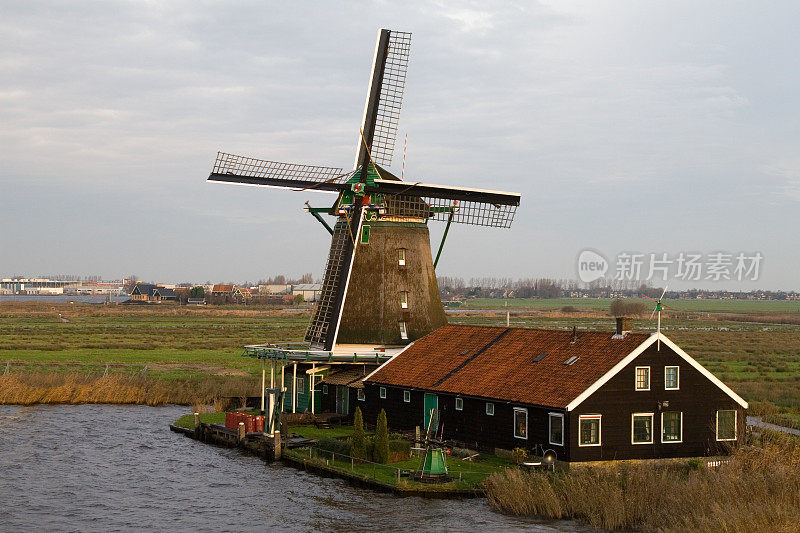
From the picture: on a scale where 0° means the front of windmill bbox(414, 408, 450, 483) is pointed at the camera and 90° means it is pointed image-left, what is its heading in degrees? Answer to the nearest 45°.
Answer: approximately 45°

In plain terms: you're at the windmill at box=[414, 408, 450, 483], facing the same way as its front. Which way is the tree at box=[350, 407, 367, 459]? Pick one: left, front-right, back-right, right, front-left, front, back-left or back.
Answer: right

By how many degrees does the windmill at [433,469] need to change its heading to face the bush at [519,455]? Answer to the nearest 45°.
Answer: approximately 135° to its left

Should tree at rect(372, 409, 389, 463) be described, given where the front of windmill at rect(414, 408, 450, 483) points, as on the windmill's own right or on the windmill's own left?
on the windmill's own right

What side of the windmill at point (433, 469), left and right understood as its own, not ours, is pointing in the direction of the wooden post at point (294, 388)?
right
